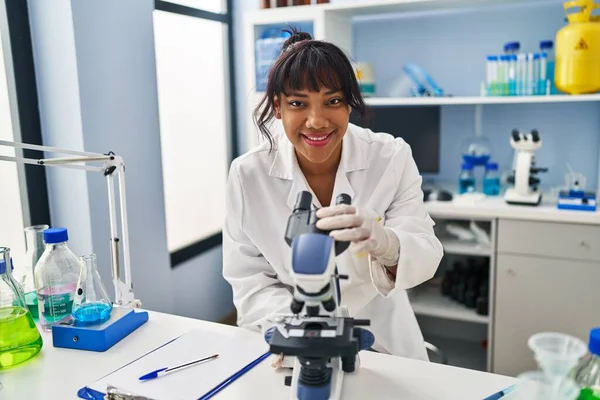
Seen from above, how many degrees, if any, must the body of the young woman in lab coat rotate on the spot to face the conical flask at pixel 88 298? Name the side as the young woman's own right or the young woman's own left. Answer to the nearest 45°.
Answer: approximately 90° to the young woman's own right

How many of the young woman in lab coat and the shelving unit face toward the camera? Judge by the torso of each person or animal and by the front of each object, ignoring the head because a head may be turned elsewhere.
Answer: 2

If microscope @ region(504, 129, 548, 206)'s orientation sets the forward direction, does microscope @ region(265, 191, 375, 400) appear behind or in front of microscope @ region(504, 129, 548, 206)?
in front

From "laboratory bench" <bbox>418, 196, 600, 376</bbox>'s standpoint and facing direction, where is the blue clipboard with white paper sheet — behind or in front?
in front

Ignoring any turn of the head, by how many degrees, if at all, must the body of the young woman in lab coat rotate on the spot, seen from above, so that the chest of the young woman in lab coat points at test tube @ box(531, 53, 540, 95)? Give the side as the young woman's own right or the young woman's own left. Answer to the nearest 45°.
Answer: approximately 135° to the young woman's own left
